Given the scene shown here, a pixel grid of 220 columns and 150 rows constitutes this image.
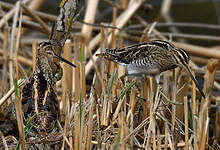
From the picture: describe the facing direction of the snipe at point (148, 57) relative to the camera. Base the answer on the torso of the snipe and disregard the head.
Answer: to the viewer's right

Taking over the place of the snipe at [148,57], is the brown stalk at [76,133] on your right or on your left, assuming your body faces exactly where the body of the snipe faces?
on your right

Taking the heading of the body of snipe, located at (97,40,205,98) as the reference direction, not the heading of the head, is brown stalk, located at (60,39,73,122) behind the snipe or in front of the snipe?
behind

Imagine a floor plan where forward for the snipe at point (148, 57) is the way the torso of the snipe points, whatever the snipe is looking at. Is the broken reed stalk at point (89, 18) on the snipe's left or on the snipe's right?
on the snipe's left
